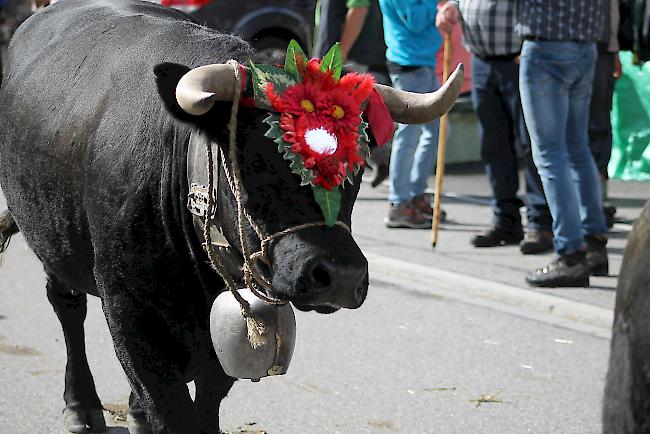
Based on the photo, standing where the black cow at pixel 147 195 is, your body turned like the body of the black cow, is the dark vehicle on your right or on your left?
on your left

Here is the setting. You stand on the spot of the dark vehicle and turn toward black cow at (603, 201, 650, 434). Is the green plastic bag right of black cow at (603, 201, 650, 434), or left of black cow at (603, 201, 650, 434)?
left

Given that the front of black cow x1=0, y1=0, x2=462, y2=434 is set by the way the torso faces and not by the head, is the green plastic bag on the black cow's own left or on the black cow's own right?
on the black cow's own left

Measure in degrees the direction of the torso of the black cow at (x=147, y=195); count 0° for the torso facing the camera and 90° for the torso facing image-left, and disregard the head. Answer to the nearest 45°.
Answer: approximately 315°
